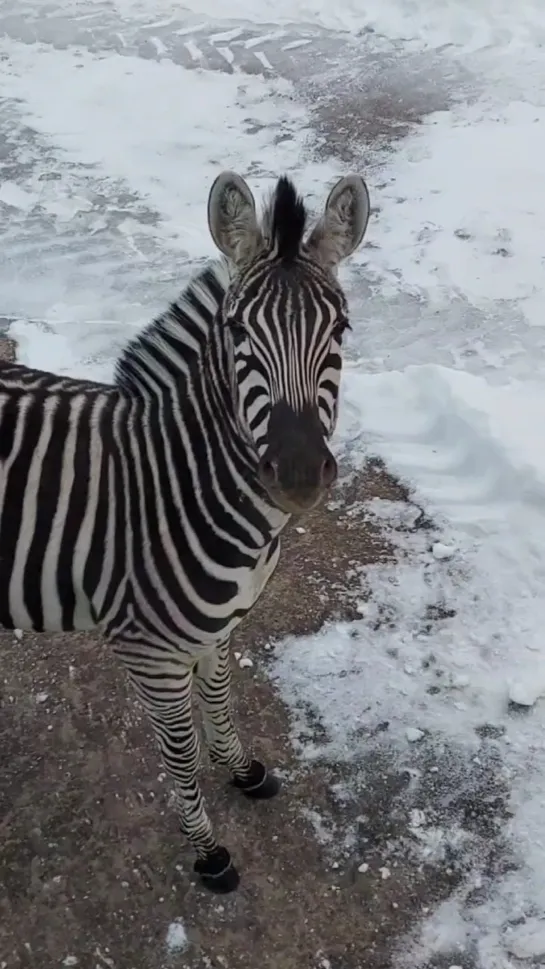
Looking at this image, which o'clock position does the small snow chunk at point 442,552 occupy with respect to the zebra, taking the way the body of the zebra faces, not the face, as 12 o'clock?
The small snow chunk is roughly at 9 o'clock from the zebra.

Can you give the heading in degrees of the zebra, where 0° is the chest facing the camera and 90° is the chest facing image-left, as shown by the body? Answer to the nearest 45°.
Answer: approximately 315°

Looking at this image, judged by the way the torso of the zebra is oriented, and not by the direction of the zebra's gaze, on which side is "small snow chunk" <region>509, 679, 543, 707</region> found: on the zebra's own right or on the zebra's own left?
on the zebra's own left
